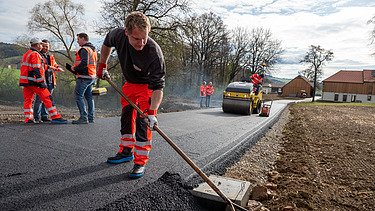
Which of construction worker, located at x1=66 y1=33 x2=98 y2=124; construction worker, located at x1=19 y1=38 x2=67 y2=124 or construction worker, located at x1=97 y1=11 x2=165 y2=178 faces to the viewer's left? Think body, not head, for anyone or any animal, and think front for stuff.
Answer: construction worker, located at x1=66 y1=33 x2=98 y2=124

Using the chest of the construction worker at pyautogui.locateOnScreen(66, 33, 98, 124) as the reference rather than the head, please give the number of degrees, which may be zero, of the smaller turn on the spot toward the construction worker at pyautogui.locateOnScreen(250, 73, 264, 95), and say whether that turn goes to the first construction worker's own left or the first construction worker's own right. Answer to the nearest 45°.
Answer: approximately 135° to the first construction worker's own right

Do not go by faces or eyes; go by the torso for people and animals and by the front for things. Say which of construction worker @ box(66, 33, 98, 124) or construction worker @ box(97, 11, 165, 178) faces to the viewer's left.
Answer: construction worker @ box(66, 33, 98, 124)

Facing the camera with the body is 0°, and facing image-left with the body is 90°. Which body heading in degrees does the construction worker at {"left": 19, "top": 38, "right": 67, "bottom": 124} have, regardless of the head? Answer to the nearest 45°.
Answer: approximately 270°

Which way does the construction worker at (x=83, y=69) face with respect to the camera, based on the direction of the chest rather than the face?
to the viewer's left

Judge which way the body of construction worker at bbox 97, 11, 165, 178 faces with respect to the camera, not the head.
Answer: toward the camera

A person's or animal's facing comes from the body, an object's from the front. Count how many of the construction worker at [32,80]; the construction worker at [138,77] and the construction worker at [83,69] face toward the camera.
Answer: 1

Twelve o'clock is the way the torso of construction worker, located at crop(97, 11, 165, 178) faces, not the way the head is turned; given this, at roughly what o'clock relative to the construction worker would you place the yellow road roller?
The yellow road roller is roughly at 7 o'clock from the construction worker.

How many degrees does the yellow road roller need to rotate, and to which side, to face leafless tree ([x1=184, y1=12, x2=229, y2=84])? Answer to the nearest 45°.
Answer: approximately 135° to its right

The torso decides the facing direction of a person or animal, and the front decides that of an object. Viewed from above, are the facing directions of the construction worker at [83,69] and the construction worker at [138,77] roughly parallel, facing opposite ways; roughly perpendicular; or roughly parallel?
roughly perpendicular

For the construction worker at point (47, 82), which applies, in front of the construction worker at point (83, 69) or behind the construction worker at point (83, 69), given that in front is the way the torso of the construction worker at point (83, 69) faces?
in front

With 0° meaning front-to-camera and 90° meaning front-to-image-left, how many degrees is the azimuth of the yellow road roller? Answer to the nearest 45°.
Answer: approximately 45°

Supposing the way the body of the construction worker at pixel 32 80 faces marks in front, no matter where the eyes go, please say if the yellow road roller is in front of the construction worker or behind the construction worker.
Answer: in front

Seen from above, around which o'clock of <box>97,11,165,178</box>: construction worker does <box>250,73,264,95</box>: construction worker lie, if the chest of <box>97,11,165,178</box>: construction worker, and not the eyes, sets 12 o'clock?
<box>250,73,264,95</box>: construction worker is roughly at 7 o'clock from <box>97,11,165,178</box>: construction worker.

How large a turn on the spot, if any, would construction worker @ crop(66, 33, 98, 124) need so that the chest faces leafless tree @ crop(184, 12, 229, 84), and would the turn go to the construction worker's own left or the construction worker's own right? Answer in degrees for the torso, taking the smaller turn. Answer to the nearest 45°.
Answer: approximately 135° to the construction worker's own right
